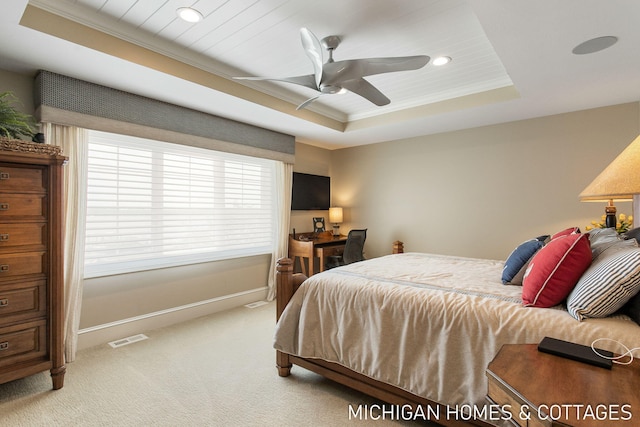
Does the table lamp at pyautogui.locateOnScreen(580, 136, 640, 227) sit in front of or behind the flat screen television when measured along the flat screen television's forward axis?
in front

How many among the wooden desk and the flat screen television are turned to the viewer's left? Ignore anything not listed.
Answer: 0

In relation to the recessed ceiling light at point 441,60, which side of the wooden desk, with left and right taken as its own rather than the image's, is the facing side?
front

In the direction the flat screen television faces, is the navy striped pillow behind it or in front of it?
in front

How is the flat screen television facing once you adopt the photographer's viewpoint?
facing the viewer and to the right of the viewer

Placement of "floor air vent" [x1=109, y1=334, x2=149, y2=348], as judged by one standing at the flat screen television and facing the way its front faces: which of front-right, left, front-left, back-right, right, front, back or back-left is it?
right

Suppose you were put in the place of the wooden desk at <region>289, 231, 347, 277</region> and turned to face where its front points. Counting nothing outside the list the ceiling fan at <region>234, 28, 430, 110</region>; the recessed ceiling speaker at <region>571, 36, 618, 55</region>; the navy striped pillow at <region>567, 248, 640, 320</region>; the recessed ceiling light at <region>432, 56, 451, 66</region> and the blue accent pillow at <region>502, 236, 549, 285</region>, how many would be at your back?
0

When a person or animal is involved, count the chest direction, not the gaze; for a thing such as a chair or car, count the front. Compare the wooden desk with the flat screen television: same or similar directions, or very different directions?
same or similar directions

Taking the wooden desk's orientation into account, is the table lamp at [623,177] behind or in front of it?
in front

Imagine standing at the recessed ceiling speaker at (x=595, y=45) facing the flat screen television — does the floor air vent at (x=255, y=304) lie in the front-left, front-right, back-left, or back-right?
front-left

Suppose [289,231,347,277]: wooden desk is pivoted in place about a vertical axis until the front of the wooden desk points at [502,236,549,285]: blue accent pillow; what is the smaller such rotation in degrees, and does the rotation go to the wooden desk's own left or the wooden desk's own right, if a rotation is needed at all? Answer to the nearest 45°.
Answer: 0° — it already faces it

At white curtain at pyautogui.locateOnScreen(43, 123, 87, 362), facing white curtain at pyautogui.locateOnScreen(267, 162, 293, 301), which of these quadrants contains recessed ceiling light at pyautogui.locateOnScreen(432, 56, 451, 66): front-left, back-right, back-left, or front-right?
front-right

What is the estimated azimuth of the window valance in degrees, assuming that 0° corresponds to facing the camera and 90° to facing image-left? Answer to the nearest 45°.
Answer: approximately 315°

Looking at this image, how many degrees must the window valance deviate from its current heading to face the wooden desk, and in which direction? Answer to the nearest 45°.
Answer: approximately 45° to its left

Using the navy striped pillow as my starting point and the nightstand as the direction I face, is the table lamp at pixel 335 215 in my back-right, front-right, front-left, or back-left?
back-right

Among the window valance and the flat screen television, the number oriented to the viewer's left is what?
0

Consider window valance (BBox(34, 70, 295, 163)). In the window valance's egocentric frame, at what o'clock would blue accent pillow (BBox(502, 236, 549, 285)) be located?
The blue accent pillow is roughly at 12 o'clock from the window valance.
